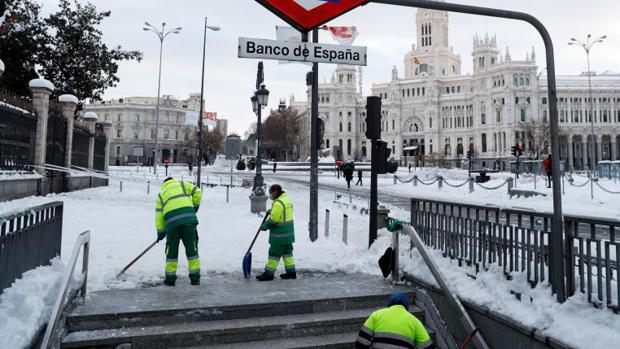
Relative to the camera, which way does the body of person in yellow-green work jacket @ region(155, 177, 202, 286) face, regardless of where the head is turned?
away from the camera

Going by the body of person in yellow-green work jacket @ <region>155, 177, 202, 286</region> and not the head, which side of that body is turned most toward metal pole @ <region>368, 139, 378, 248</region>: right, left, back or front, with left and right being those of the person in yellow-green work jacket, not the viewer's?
right

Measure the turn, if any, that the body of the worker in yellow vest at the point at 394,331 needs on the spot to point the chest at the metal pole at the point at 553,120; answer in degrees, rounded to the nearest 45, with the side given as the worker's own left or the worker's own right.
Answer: approximately 45° to the worker's own right

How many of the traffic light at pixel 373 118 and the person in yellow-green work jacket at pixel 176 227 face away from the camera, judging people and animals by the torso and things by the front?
2

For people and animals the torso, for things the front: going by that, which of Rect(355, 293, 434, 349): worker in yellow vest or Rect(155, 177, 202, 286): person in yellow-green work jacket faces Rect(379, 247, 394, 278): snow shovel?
Rect(355, 293, 434, 349): worker in yellow vest

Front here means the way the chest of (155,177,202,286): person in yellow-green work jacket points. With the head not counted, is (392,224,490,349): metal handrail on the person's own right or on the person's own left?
on the person's own right

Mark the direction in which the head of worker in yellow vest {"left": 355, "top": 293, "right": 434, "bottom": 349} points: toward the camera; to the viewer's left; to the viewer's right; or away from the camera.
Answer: away from the camera

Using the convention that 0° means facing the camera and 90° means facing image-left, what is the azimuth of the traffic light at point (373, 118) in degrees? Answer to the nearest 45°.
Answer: approximately 180°

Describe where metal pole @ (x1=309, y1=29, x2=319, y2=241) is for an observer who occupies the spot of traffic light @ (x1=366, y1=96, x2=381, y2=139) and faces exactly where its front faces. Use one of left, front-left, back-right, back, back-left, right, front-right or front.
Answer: front-left

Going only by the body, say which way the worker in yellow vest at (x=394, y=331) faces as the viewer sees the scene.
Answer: away from the camera
